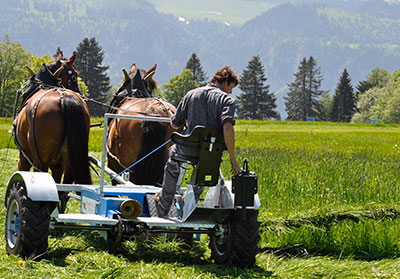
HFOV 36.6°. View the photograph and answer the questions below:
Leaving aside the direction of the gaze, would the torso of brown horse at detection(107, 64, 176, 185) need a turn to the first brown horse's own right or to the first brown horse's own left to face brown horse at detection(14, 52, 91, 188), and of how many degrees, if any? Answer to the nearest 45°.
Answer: approximately 90° to the first brown horse's own left

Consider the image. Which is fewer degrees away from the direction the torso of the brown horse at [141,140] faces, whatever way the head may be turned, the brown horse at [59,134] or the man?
the brown horse

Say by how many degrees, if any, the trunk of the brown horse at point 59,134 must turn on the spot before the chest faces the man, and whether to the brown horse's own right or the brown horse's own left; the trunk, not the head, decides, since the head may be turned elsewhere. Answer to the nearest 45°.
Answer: approximately 180°

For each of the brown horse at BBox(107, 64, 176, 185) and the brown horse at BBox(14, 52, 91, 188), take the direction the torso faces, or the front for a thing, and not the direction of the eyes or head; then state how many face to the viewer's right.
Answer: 0

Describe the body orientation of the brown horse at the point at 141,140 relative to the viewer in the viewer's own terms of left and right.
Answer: facing away from the viewer and to the left of the viewer

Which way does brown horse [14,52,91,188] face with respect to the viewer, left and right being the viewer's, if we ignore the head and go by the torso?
facing away from the viewer and to the left of the viewer

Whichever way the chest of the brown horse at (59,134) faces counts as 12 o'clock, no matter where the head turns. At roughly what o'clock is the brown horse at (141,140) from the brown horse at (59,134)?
the brown horse at (141,140) is roughly at 4 o'clock from the brown horse at (59,134).
